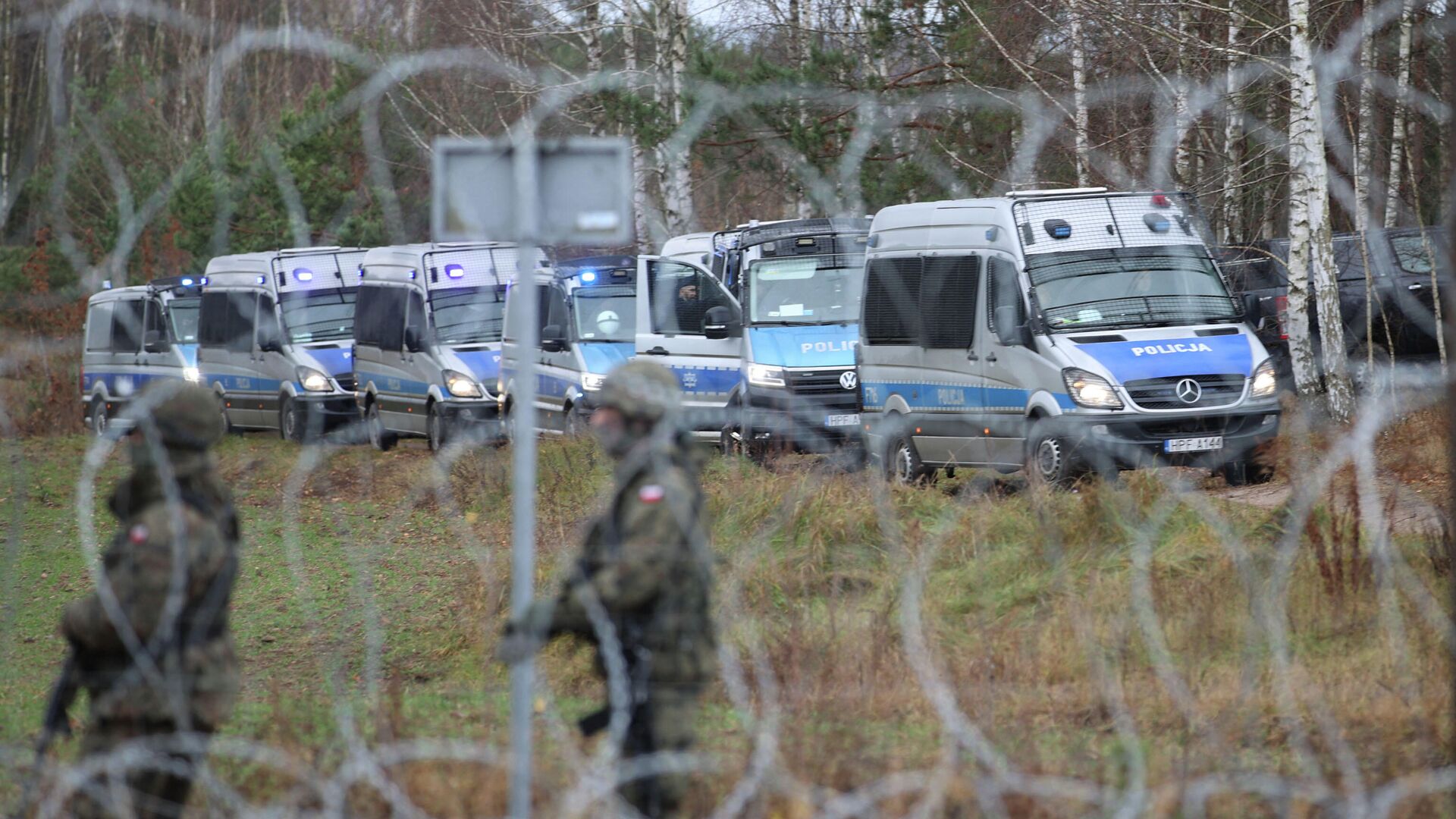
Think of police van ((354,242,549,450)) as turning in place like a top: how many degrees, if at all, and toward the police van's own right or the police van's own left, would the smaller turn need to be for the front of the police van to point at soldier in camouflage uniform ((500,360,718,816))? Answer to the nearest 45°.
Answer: approximately 45° to the police van's own right

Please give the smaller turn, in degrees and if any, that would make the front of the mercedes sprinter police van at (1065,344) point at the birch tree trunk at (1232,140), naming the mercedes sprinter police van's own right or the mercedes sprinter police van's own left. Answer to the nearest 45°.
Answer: approximately 90° to the mercedes sprinter police van's own left

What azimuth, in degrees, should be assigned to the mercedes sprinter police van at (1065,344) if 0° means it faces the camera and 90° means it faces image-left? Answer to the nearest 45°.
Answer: approximately 315°

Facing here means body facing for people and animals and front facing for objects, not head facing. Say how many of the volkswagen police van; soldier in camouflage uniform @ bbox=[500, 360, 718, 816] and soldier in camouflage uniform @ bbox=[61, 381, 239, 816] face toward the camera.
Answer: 1

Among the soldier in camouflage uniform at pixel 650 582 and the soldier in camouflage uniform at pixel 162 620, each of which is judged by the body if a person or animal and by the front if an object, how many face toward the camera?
0

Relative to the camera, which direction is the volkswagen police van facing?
toward the camera

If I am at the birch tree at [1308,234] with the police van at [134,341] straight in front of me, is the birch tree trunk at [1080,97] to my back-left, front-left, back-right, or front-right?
front-right

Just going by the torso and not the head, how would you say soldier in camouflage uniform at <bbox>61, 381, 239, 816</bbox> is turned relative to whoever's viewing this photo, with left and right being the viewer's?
facing away from the viewer and to the left of the viewer

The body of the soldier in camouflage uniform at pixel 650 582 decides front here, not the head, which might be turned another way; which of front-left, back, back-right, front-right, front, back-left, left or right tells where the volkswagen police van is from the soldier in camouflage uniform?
right

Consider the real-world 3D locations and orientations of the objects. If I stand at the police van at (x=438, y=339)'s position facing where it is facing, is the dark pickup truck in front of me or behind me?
in front

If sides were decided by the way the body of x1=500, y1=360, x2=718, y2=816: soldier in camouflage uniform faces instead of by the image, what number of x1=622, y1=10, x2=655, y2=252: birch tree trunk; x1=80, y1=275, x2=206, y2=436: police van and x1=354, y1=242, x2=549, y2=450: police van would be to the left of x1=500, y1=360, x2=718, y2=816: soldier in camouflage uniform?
0

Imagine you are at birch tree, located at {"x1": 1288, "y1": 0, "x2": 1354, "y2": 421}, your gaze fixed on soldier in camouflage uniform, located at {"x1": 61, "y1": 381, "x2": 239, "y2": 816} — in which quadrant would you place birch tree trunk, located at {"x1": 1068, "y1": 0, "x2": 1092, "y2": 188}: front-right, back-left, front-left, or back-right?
back-right

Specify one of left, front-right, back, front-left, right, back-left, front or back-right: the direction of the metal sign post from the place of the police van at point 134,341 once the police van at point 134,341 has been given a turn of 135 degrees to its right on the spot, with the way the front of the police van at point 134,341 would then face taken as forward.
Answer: left

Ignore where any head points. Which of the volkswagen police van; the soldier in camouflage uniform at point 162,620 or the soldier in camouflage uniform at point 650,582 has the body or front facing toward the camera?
the volkswagen police van

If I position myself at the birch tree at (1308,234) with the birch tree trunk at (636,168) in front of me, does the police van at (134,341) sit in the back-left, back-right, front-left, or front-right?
front-left

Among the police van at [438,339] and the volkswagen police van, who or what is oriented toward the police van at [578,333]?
the police van at [438,339]

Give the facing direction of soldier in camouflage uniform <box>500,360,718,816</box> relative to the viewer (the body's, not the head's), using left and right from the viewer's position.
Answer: facing to the left of the viewer
